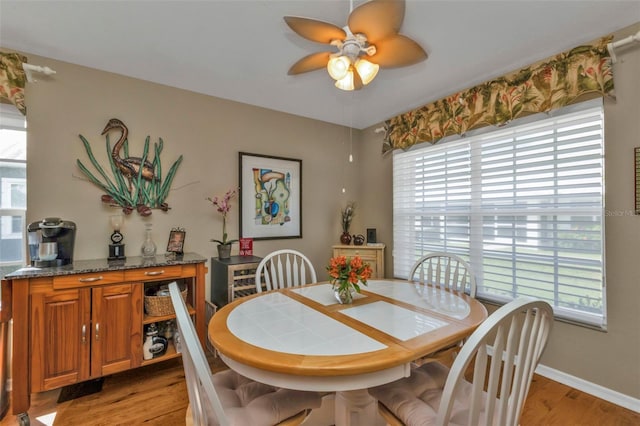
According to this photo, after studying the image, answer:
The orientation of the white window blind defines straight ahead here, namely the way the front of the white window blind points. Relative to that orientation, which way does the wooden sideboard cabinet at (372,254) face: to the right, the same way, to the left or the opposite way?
to the left

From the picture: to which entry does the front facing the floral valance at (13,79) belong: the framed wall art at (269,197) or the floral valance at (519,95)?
the floral valance at (519,95)

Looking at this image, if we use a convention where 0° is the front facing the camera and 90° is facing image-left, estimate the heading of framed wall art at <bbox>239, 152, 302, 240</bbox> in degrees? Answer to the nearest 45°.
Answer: approximately 315°

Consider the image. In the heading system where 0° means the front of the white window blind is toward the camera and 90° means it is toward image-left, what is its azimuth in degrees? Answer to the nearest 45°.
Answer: approximately 45°

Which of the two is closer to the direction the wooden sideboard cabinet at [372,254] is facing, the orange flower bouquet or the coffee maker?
the orange flower bouquet
